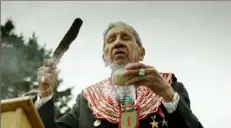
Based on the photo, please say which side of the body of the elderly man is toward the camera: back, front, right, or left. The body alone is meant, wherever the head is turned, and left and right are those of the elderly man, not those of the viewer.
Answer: front

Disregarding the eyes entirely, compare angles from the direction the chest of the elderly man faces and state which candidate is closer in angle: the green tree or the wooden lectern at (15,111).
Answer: the wooden lectern

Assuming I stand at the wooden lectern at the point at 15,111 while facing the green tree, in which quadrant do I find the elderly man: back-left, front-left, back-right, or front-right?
front-right

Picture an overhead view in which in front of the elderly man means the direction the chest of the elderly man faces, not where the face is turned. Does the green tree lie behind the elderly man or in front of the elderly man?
behind

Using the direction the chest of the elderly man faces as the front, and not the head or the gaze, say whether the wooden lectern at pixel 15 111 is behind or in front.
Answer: in front
